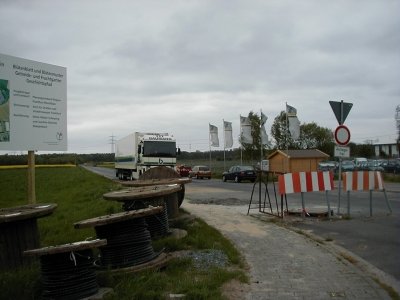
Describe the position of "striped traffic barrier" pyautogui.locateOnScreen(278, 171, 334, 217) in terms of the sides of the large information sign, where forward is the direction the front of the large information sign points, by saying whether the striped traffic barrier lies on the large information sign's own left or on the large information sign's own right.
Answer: on the large information sign's own left

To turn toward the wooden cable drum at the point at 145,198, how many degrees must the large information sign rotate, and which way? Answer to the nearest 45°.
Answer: approximately 45° to its left

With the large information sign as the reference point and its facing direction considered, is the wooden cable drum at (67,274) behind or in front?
in front

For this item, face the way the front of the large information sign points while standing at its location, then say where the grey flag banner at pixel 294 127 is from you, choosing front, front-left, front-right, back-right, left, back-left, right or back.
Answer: left

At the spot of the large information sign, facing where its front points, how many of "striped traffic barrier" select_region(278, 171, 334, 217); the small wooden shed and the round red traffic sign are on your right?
0

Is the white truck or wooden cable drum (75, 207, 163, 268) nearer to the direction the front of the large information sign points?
the wooden cable drum

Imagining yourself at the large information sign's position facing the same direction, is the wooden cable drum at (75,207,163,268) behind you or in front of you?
in front

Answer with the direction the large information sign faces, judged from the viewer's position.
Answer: facing the viewer and to the right of the viewer

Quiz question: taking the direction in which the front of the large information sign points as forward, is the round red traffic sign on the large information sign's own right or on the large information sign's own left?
on the large information sign's own left
